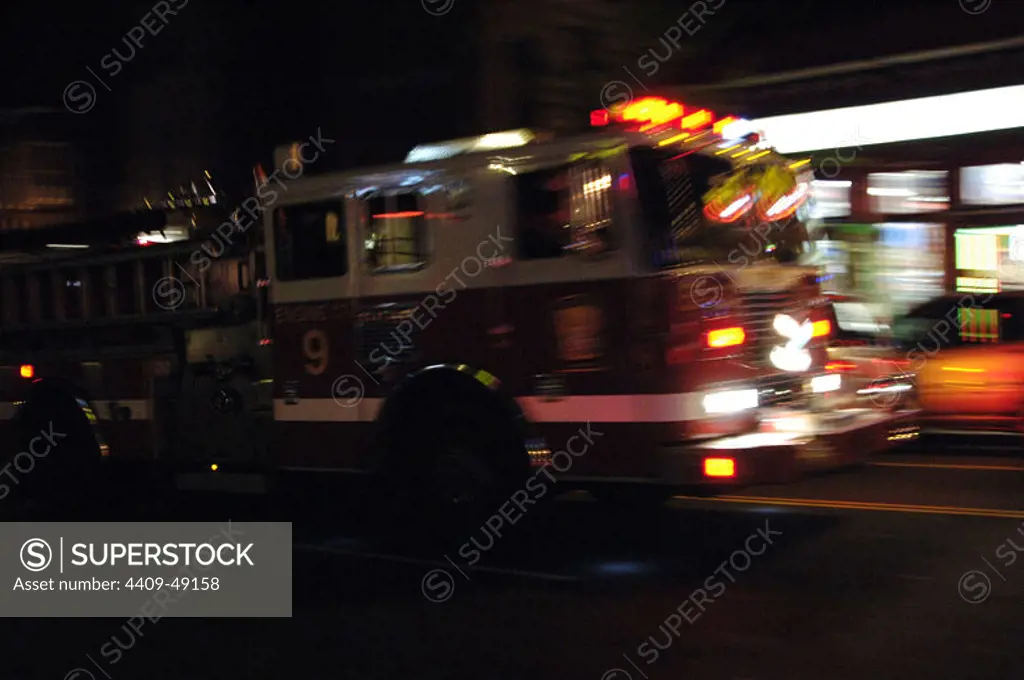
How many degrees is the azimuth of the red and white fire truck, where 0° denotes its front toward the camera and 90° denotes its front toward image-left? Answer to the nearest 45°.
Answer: approximately 315°
